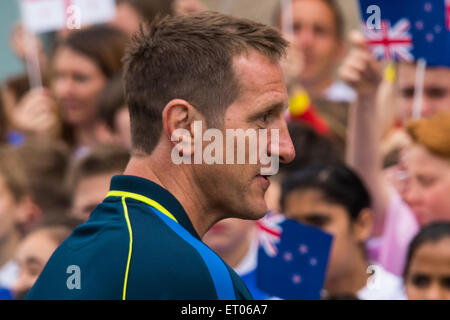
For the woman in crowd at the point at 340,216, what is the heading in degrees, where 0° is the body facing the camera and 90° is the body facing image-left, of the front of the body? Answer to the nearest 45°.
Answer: approximately 45°

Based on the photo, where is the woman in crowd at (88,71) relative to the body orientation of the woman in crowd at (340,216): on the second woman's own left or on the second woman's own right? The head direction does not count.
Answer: on the second woman's own right

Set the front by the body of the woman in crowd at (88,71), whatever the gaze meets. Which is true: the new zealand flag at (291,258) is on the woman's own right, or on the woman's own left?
on the woman's own left

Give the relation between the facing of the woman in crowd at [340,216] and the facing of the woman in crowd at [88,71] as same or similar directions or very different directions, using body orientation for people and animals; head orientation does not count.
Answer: same or similar directions

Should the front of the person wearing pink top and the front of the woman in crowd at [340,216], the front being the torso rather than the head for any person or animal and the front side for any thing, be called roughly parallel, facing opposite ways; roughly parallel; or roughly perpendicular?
roughly parallel

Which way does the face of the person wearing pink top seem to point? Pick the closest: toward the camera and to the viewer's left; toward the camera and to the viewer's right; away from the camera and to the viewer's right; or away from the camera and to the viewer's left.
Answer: toward the camera and to the viewer's left

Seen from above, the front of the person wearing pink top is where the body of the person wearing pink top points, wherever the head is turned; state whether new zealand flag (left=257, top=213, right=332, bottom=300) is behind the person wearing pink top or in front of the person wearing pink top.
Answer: in front
